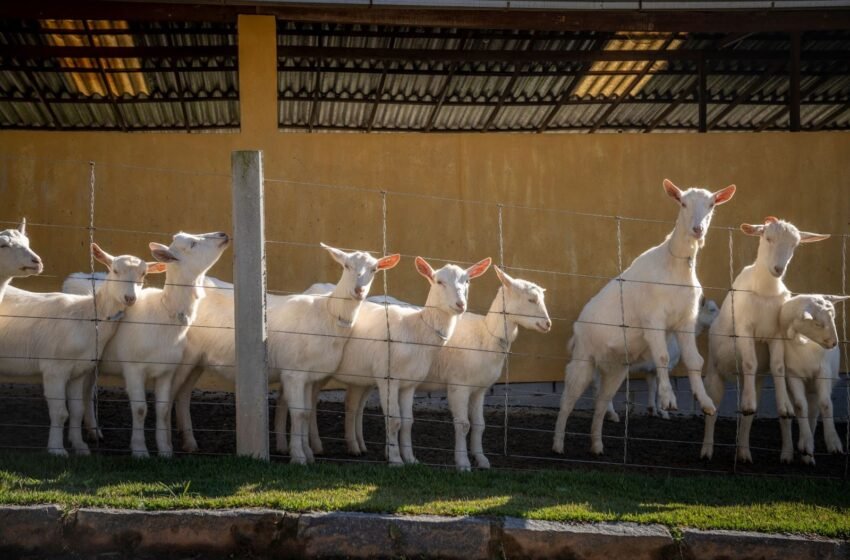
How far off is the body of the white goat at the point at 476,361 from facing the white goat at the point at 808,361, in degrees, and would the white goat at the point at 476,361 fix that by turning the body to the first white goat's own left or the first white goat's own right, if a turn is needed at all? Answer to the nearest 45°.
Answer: approximately 45° to the first white goat's own left

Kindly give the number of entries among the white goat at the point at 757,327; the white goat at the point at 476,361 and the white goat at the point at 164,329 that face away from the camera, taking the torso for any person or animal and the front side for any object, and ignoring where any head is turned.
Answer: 0

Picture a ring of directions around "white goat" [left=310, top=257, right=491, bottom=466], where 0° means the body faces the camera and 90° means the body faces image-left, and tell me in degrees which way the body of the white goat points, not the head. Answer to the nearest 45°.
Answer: approximately 315°

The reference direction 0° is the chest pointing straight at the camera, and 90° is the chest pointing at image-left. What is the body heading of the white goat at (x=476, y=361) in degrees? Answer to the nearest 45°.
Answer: approximately 315°

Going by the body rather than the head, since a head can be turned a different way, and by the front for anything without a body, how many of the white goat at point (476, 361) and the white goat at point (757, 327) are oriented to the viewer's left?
0

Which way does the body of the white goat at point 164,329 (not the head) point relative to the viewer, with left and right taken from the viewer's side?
facing the viewer and to the right of the viewer

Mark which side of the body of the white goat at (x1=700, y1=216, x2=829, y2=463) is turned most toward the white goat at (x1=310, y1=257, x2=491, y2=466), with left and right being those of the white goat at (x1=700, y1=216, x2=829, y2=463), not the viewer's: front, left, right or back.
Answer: right

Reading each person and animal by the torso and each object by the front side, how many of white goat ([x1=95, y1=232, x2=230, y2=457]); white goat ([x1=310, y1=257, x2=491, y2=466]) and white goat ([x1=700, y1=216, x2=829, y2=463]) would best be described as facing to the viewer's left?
0

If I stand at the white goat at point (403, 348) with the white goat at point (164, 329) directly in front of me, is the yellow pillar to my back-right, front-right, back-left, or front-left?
front-right

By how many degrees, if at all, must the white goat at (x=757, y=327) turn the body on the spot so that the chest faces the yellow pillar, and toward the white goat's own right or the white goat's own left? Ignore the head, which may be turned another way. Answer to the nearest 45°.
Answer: approximately 135° to the white goat's own right
